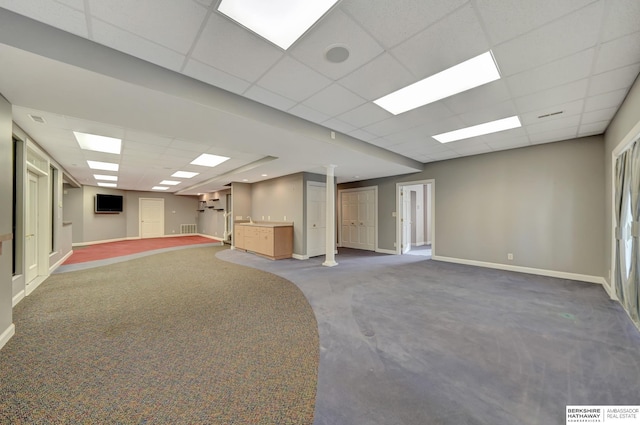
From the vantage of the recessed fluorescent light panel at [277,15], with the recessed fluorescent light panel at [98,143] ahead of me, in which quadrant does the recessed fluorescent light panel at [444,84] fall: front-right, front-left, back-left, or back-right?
back-right

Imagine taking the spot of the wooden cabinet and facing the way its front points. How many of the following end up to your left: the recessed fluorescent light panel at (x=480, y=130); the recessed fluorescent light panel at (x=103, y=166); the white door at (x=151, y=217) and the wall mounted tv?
1

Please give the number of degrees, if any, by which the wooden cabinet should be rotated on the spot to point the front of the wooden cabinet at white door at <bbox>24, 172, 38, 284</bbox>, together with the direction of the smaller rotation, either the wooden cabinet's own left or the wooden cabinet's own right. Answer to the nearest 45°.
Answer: approximately 45° to the wooden cabinet's own right

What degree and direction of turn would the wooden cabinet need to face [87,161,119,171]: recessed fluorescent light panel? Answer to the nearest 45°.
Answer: approximately 45° to its right

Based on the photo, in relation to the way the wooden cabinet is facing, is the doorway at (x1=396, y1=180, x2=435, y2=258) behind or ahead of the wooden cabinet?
behind

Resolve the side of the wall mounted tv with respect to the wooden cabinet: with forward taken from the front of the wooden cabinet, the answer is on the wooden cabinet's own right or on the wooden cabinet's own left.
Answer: on the wooden cabinet's own right

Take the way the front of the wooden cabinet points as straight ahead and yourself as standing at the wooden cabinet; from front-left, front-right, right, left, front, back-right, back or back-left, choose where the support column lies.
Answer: left

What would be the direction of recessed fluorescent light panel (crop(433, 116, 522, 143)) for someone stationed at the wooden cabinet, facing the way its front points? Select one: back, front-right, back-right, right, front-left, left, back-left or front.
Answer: left

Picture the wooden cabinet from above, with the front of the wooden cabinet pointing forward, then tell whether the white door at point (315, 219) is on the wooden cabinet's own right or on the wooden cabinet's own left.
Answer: on the wooden cabinet's own left

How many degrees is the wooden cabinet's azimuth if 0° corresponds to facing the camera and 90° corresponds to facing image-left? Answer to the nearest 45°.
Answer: approximately 45°

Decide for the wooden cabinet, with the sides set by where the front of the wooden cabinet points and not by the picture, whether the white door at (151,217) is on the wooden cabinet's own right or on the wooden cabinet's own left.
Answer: on the wooden cabinet's own right
